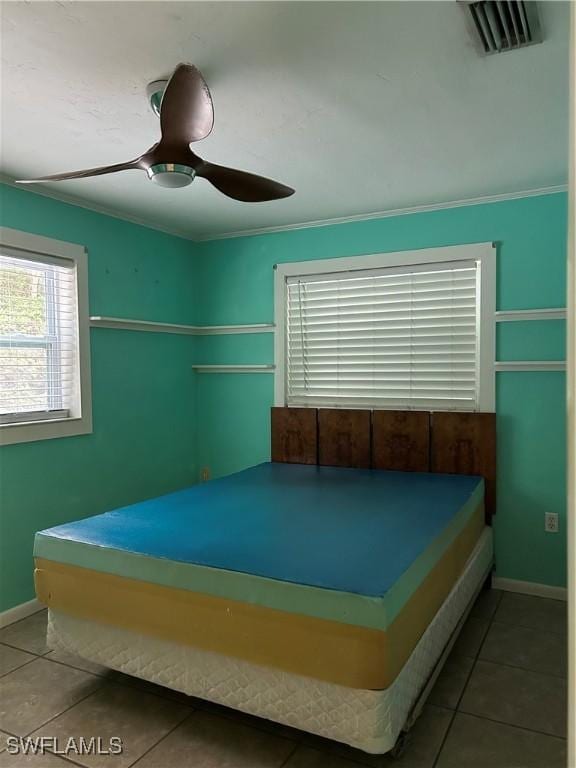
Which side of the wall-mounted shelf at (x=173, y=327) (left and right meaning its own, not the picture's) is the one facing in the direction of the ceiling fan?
front

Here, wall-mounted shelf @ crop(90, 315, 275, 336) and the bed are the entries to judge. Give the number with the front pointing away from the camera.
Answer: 0

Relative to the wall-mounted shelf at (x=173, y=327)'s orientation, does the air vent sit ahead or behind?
ahead

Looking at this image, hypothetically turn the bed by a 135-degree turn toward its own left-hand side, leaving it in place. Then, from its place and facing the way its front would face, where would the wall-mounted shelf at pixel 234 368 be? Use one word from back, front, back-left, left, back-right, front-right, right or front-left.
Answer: left

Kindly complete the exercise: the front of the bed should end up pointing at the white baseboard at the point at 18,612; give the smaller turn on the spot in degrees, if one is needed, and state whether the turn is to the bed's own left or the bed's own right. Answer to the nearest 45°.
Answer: approximately 90° to the bed's own right

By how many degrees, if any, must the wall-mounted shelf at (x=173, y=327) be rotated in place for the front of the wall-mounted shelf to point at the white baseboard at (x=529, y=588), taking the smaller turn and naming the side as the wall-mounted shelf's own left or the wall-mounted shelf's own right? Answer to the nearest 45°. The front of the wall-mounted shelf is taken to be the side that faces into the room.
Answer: approximately 45° to the wall-mounted shelf's own left

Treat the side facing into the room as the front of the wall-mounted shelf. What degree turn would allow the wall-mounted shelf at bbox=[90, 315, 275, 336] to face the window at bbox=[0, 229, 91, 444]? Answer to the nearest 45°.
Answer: approximately 45° to its right

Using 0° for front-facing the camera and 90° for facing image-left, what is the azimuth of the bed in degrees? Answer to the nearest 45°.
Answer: approximately 45°

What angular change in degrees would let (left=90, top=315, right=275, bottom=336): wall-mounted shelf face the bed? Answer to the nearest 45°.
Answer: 0° — it already faces it

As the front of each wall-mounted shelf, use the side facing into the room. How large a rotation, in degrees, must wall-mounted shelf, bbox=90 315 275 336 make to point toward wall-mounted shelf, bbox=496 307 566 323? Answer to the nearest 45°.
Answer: approximately 45° to its left
